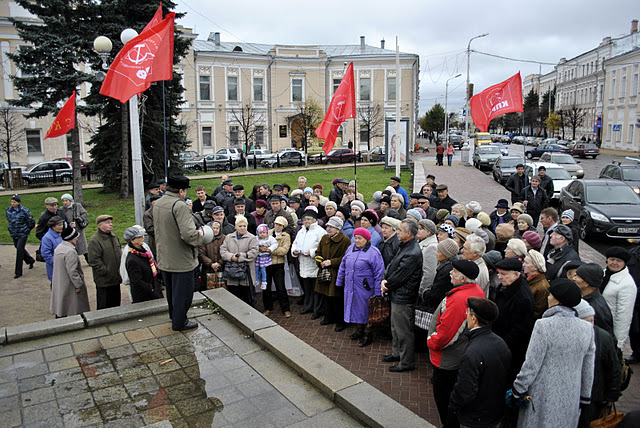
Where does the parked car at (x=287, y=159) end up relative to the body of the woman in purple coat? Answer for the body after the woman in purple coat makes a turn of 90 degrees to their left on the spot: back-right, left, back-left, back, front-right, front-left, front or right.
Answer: back-left

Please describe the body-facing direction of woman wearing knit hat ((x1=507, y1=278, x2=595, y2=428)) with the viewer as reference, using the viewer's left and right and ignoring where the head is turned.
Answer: facing away from the viewer and to the left of the viewer

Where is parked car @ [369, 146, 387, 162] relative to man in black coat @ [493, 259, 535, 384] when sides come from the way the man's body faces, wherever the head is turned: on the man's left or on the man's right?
on the man's right

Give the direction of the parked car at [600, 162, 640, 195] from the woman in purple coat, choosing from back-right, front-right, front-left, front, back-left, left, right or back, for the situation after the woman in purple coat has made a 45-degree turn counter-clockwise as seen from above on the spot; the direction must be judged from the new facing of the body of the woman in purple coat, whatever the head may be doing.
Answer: back-left

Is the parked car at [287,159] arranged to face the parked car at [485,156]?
no

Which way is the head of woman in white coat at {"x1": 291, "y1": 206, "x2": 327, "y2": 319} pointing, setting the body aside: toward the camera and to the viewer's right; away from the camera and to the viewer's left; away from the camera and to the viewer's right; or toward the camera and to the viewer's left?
toward the camera and to the viewer's left

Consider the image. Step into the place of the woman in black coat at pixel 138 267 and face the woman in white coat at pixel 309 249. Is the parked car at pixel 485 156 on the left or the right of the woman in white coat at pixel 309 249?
left

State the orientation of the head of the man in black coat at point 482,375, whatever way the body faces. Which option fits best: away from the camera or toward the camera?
away from the camera

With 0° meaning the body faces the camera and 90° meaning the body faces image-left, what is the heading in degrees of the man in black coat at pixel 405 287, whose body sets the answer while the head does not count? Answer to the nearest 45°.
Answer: approximately 90°

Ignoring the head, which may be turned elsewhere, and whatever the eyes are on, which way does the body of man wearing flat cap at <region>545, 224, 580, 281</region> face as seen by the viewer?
to the viewer's left

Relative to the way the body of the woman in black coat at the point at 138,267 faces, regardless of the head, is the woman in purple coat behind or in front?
in front

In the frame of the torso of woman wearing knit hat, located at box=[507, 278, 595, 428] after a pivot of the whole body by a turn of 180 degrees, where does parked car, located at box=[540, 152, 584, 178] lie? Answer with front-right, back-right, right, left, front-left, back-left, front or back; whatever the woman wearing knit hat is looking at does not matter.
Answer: back-left

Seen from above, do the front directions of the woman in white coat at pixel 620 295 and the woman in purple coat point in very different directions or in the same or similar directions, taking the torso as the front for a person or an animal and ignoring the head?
same or similar directions

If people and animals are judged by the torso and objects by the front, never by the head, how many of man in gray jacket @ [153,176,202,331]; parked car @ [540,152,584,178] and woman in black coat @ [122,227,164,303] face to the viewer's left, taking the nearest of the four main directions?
0

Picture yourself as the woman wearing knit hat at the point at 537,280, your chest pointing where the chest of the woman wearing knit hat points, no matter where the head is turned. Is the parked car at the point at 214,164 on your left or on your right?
on your right

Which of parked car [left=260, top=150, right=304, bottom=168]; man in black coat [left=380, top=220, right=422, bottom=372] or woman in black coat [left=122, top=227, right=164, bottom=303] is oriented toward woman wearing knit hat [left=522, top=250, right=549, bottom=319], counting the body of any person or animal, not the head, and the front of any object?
the woman in black coat

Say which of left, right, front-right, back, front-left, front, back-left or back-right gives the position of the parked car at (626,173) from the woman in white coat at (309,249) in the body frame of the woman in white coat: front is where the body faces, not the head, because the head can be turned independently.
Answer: back

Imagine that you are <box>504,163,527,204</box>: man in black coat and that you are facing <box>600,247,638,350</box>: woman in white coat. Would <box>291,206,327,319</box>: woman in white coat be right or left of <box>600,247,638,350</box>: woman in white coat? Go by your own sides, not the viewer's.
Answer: right
